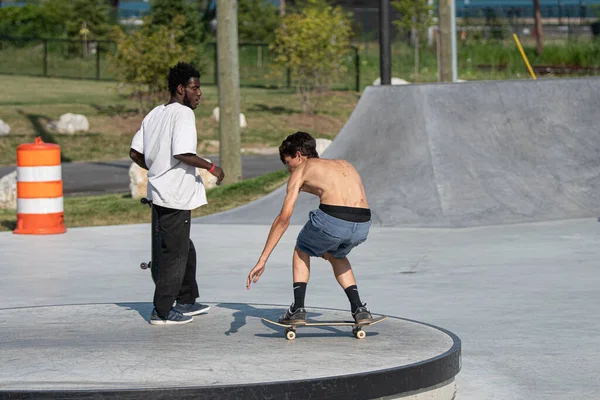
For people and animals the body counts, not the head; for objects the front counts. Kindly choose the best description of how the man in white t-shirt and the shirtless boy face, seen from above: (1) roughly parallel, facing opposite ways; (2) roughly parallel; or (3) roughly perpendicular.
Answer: roughly perpendicular

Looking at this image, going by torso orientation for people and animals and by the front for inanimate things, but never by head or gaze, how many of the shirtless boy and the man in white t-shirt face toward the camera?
0

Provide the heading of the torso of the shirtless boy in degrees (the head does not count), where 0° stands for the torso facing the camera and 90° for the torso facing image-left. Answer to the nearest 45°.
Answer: approximately 135°

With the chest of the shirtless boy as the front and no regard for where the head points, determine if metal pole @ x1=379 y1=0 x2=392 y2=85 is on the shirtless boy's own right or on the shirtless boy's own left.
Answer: on the shirtless boy's own right

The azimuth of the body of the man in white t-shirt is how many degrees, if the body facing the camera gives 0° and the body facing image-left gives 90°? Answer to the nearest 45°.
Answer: approximately 225°

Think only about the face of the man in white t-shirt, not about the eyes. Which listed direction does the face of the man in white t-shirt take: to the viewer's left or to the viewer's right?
to the viewer's right

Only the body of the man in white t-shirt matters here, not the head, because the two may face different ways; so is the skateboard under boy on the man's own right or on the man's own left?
on the man's own right

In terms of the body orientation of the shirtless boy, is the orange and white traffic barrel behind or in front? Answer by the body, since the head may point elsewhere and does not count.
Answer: in front

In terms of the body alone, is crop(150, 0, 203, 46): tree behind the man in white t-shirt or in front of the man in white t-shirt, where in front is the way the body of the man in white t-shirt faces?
in front
